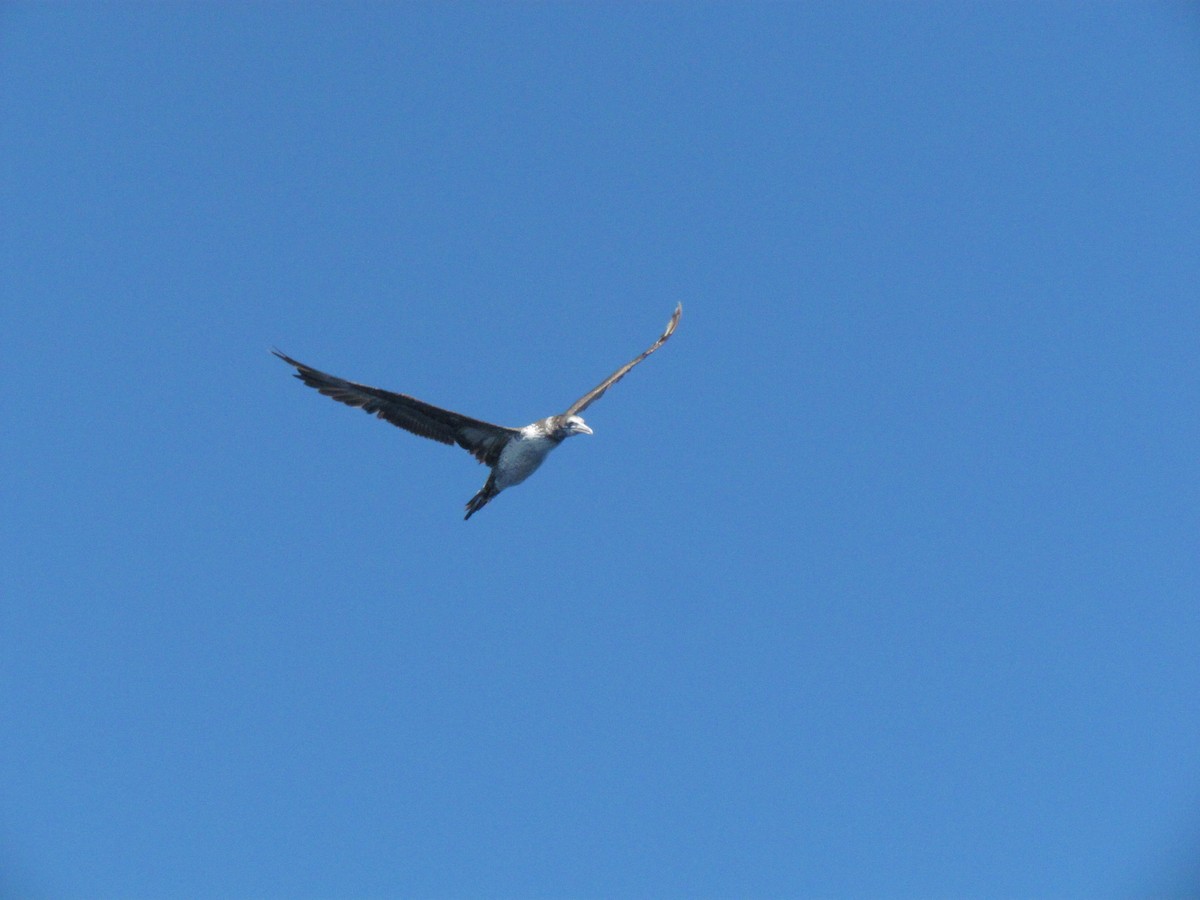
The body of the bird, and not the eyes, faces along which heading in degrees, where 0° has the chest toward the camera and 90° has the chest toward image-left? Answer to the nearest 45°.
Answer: approximately 315°
